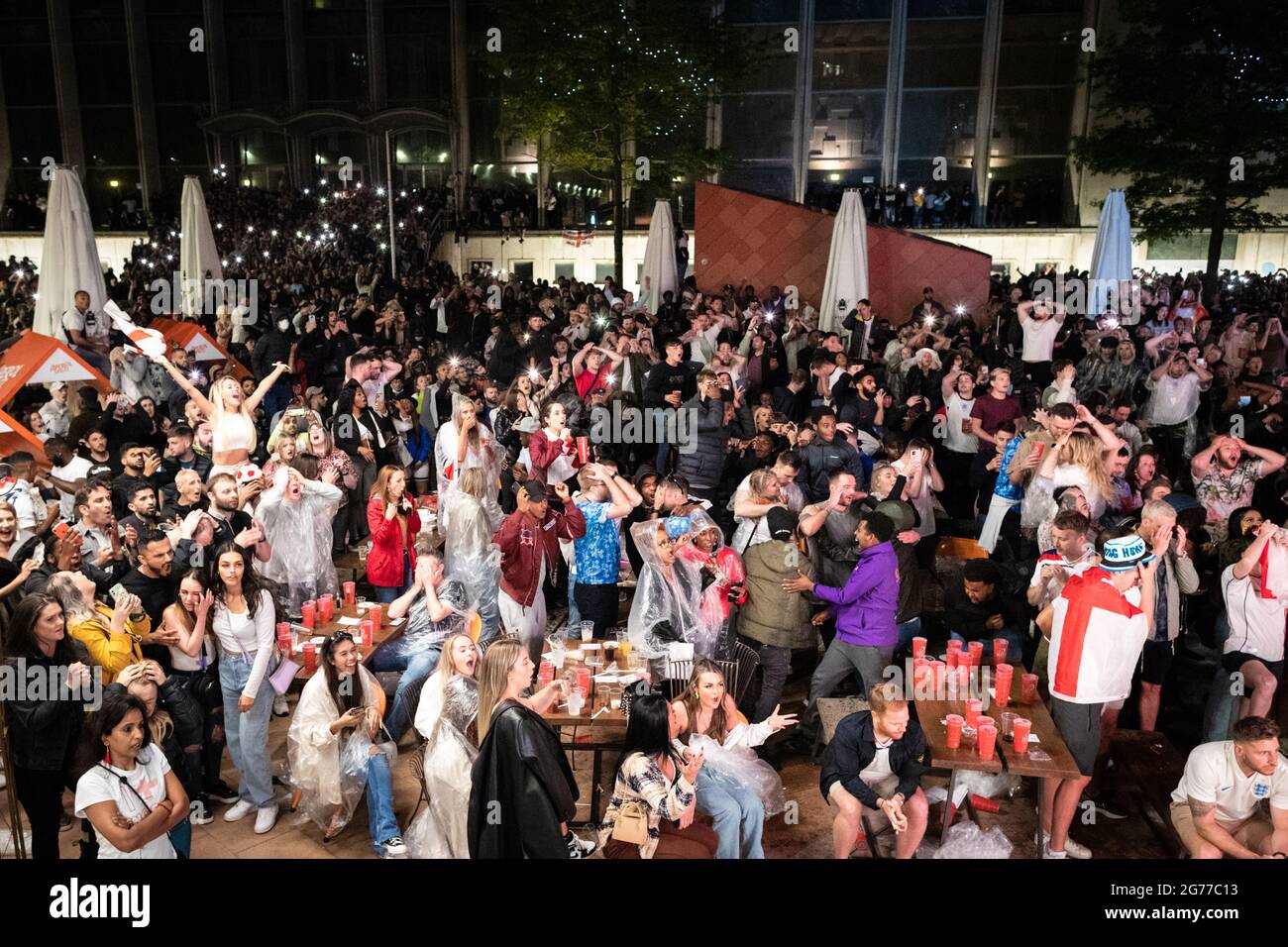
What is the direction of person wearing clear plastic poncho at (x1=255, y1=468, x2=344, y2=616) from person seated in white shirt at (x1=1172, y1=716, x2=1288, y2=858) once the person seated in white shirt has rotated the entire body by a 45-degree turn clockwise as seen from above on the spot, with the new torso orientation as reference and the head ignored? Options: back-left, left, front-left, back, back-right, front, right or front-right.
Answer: right

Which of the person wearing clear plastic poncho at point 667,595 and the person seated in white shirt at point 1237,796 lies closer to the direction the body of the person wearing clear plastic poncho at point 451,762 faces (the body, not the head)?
the person seated in white shirt

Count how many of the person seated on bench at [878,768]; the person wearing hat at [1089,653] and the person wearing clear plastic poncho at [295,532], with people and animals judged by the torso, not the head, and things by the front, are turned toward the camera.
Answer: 2

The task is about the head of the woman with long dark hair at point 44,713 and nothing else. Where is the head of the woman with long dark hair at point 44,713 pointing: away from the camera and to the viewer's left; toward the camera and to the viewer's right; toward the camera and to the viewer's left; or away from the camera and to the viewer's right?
toward the camera and to the viewer's right

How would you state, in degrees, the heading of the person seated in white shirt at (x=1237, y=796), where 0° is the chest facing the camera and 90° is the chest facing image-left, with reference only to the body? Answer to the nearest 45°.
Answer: approximately 315°

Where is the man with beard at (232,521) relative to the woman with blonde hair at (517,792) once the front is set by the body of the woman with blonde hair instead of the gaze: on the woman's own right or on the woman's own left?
on the woman's own left

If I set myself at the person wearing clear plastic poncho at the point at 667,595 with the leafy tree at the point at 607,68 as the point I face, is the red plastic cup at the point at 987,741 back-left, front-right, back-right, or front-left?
back-right

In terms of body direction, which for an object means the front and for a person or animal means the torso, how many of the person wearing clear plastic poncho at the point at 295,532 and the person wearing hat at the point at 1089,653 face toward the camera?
1
